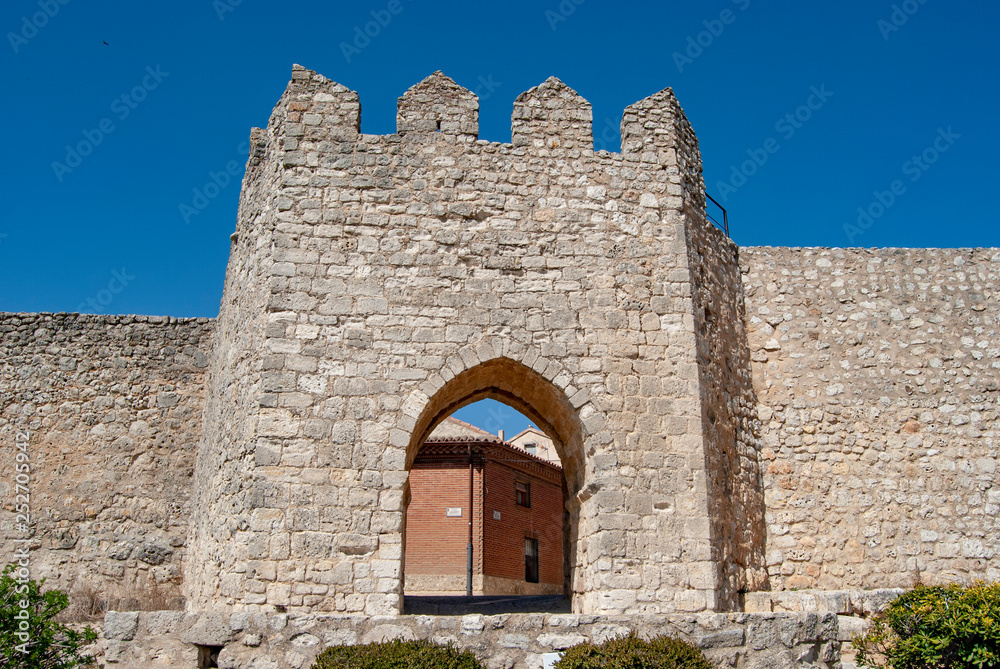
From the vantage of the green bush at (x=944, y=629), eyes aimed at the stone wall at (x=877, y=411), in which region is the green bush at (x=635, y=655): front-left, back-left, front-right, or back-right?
back-left

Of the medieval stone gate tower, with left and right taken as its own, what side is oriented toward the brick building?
back

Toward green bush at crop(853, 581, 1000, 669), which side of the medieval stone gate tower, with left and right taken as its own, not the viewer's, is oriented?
left

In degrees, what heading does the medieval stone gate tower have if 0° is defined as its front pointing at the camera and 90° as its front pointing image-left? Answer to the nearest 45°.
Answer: approximately 0°

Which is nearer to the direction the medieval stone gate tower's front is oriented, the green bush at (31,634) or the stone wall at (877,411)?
the green bush

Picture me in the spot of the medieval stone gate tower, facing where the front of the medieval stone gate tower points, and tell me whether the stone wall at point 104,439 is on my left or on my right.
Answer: on my right

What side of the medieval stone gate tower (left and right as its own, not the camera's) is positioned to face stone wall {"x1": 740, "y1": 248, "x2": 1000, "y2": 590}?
left
